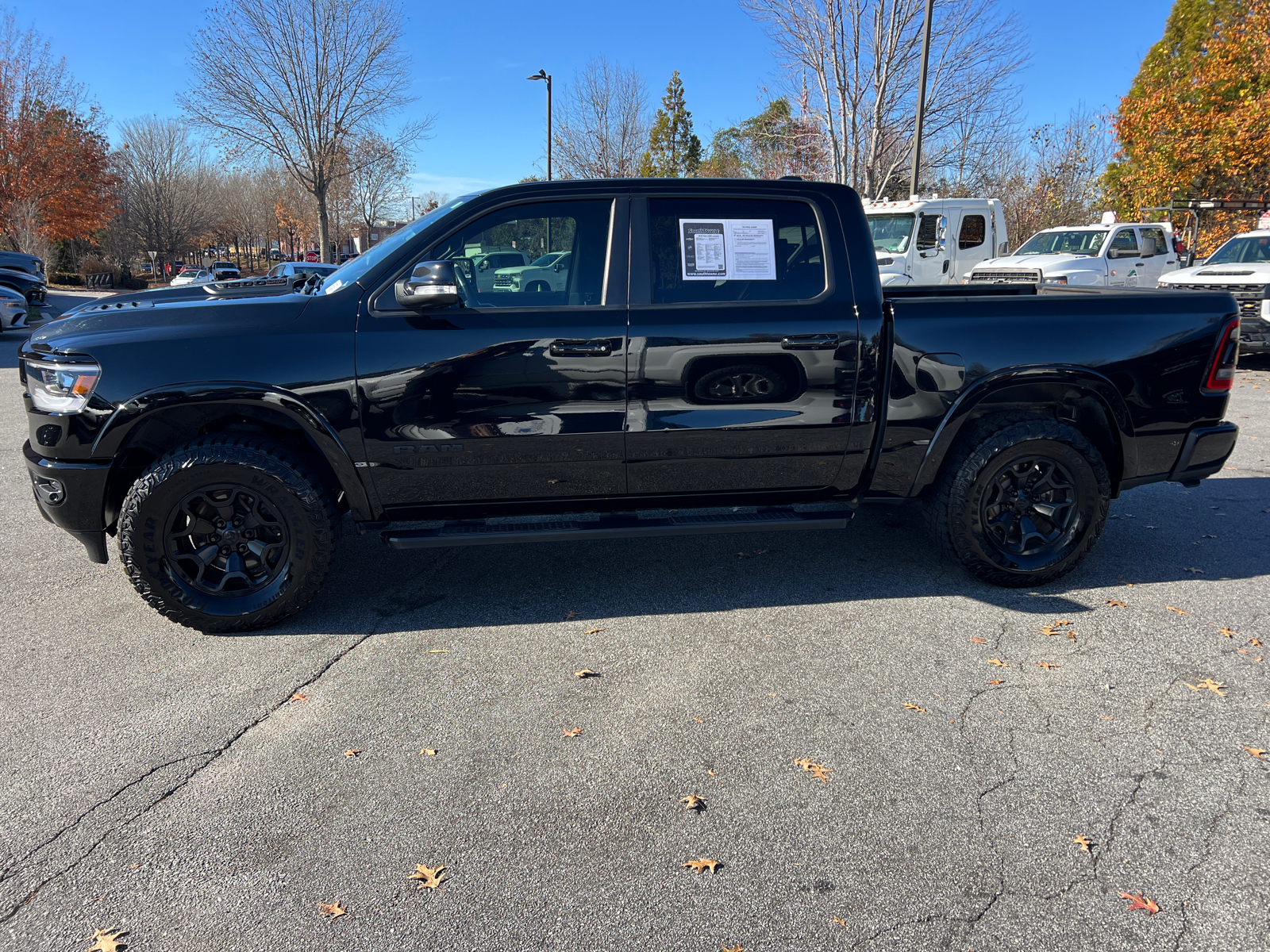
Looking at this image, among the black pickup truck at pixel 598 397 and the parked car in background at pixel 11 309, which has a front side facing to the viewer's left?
the black pickup truck

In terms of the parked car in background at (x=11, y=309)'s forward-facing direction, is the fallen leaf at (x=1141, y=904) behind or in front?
in front

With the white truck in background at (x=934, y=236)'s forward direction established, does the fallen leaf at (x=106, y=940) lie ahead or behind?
ahead

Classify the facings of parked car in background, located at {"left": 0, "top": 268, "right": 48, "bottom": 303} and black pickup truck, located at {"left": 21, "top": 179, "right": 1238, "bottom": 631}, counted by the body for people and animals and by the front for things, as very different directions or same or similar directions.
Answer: very different directions

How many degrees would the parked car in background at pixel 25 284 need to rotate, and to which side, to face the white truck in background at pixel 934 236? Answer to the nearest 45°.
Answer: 0° — it already faces it

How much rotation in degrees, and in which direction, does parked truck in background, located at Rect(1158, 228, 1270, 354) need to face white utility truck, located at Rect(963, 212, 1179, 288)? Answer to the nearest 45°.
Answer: approximately 90° to its right

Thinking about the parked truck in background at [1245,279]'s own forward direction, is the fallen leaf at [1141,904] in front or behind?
in front

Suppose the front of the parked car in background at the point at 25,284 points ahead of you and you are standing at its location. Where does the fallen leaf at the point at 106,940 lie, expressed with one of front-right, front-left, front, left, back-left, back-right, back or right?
front-right

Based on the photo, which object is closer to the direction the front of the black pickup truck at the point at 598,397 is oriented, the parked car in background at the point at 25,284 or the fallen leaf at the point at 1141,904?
the parked car in background

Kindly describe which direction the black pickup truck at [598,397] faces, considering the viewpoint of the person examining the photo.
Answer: facing to the left of the viewer

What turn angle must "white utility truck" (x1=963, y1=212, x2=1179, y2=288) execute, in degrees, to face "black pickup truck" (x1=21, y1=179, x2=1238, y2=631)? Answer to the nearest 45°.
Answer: approximately 45° to its left

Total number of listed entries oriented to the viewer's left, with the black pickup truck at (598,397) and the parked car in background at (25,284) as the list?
1

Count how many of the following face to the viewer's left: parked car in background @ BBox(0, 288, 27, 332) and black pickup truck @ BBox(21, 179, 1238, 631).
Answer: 1
